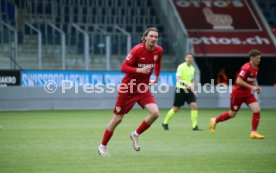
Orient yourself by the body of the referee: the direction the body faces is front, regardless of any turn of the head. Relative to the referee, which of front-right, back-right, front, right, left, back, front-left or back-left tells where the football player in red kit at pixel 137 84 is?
front-right

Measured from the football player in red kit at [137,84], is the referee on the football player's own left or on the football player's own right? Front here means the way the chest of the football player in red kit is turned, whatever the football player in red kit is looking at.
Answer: on the football player's own left

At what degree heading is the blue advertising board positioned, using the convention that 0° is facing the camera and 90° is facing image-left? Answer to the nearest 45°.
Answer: approximately 0°

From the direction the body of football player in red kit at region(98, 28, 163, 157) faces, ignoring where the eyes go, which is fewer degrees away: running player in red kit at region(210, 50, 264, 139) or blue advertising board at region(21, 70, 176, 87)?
the running player in red kit

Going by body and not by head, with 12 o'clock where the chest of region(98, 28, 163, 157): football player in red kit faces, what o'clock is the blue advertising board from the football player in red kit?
The blue advertising board is roughly at 7 o'clock from the football player in red kit.

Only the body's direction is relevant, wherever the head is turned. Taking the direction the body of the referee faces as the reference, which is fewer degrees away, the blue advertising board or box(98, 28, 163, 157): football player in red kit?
the football player in red kit

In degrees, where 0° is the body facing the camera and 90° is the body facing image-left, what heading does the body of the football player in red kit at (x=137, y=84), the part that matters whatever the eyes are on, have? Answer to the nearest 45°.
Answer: approximately 315°

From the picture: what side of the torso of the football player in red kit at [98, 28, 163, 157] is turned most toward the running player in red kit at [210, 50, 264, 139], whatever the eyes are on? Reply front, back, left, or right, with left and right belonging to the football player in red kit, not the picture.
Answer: left
